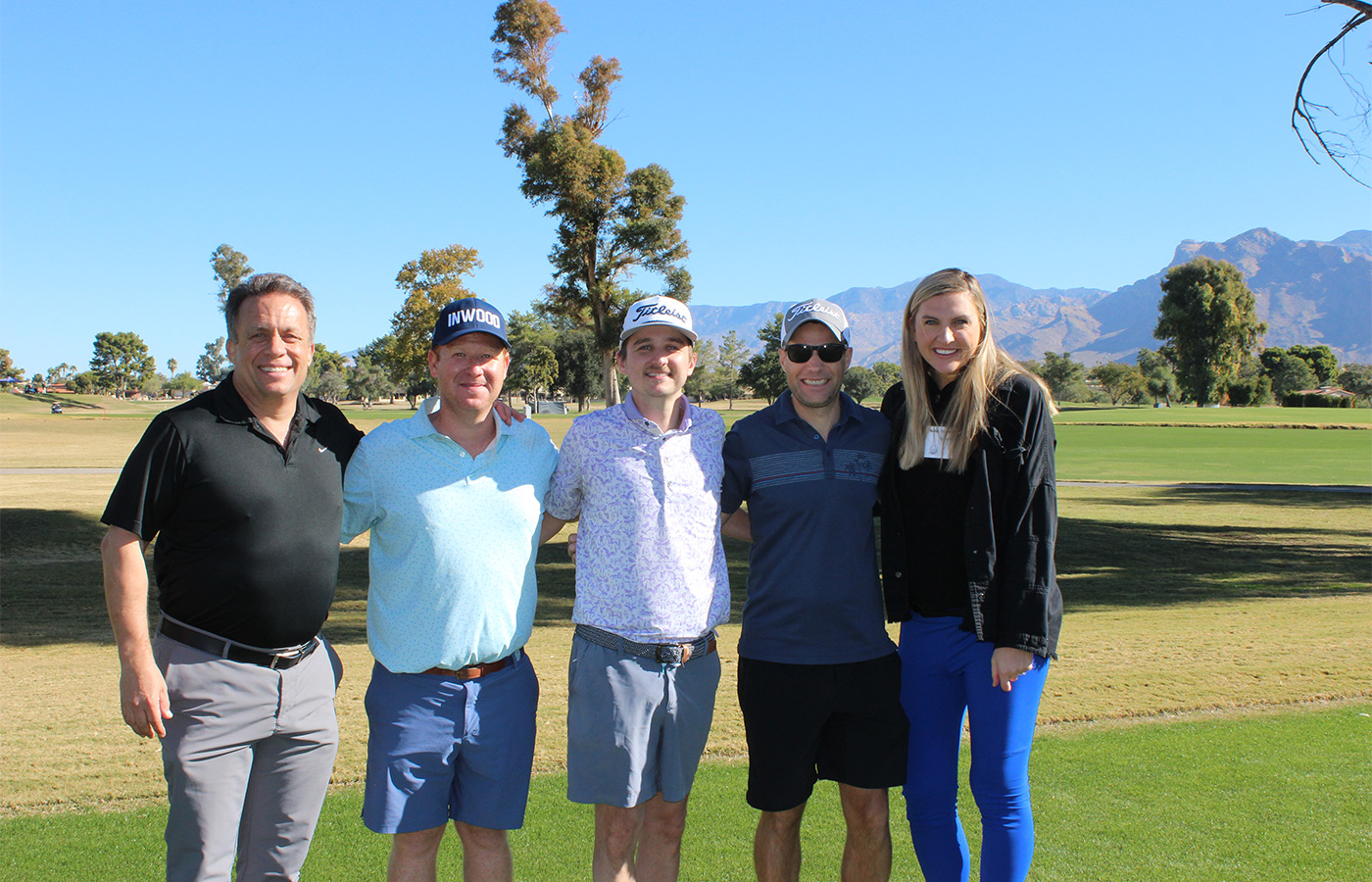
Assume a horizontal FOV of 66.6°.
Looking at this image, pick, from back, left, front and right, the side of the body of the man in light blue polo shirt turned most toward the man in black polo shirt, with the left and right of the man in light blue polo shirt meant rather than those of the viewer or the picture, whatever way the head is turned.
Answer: right

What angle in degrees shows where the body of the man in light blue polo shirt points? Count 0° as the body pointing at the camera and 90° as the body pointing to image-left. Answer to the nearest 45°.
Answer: approximately 0°

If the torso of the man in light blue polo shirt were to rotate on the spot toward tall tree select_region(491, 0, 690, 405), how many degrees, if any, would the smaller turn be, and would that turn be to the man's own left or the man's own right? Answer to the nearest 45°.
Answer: approximately 180°

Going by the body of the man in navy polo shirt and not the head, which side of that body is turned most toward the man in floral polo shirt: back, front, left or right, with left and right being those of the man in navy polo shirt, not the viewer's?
right

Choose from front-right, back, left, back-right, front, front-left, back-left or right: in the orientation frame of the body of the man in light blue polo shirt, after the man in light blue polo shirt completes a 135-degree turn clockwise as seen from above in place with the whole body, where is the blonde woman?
back-right

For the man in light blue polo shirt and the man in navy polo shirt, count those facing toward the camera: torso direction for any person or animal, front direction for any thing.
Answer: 2

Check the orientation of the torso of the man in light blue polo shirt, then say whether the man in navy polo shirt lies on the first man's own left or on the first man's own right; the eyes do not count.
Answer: on the first man's own left

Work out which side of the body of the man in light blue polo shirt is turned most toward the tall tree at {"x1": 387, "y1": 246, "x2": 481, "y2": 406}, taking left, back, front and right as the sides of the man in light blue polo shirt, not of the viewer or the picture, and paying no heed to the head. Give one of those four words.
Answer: back

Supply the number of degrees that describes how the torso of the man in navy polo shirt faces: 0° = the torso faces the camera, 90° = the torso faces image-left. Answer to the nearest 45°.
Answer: approximately 0°
